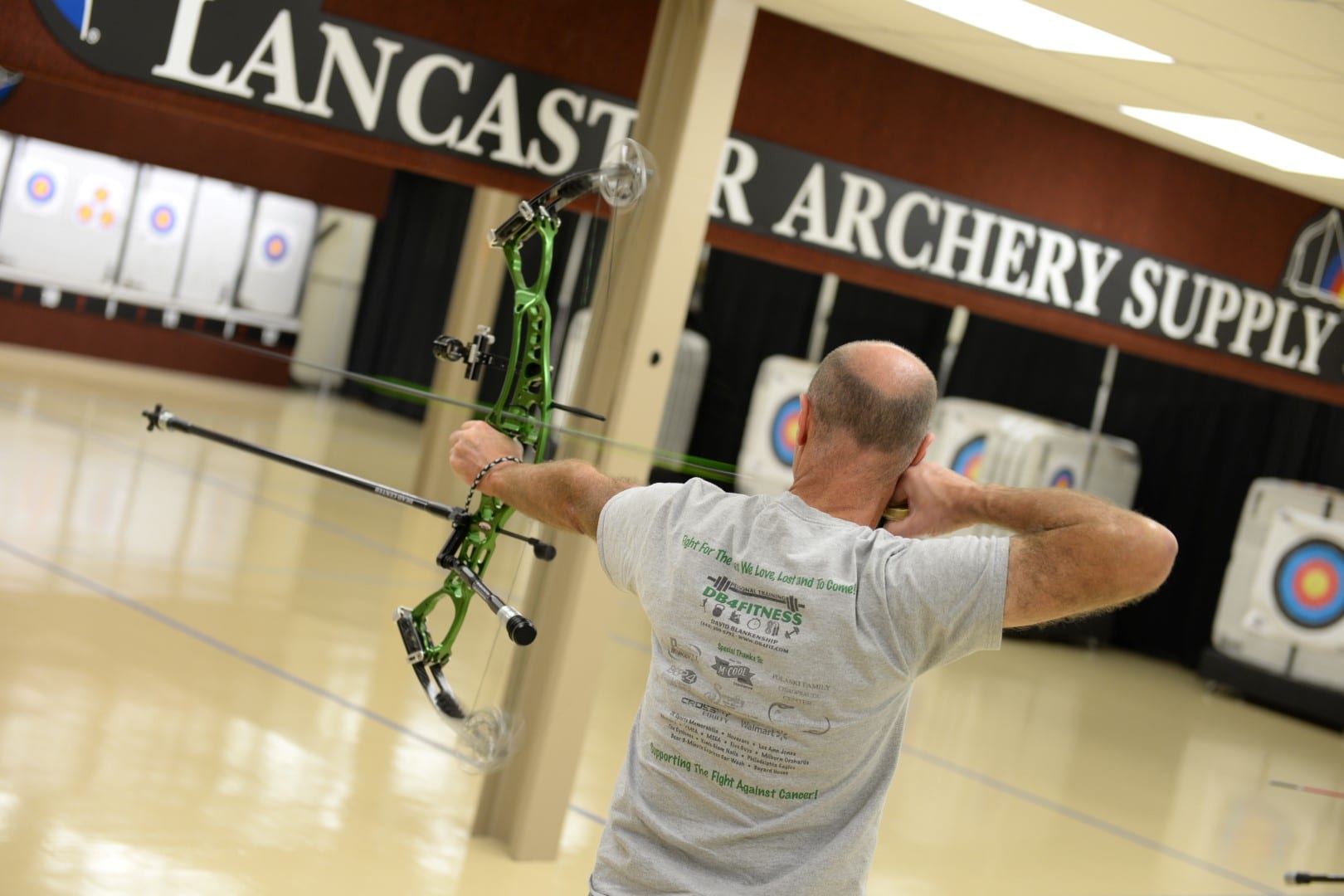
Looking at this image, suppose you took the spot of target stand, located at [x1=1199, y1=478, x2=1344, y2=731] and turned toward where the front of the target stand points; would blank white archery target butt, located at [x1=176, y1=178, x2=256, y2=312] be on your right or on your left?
on your right

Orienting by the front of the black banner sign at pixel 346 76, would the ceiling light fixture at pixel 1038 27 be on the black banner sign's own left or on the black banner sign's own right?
on the black banner sign's own left

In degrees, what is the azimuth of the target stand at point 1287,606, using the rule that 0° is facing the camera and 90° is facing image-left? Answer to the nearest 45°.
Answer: approximately 0°

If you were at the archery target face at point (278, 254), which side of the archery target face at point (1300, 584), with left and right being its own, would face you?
right

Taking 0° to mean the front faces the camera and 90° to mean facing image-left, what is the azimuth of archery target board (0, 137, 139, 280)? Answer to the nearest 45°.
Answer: approximately 0°

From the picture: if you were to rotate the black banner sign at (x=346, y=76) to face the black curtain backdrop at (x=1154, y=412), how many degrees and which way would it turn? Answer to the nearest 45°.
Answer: approximately 135° to its left
